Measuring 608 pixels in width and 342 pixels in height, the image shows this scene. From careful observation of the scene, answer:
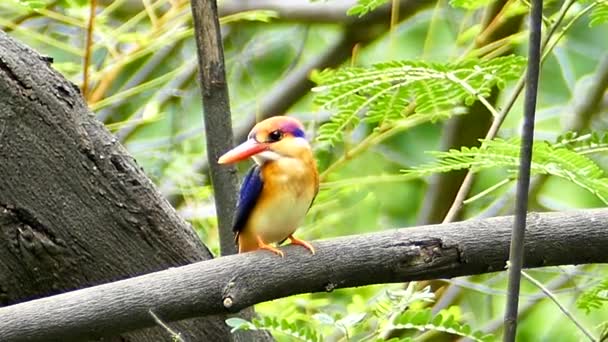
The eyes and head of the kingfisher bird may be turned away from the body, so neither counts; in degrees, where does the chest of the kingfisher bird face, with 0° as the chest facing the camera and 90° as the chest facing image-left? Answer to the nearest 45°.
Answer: approximately 315°
